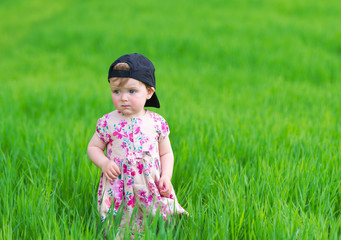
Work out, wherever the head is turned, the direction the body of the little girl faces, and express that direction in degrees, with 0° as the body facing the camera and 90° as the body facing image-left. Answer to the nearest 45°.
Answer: approximately 0°

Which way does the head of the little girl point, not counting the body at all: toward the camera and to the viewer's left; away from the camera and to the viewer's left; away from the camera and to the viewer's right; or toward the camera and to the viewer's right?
toward the camera and to the viewer's left
